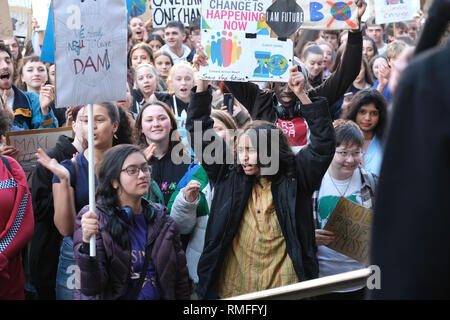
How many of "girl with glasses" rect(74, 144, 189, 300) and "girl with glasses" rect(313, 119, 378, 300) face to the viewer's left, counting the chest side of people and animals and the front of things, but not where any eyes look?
0

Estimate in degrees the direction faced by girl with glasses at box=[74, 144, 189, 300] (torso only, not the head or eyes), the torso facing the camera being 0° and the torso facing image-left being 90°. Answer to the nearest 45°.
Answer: approximately 315°

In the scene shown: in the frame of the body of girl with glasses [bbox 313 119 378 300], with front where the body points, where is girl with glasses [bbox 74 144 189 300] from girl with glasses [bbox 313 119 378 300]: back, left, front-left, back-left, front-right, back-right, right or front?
front-right

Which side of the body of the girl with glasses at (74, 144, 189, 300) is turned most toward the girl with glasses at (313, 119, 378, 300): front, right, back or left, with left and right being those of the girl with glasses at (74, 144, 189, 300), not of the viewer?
left
